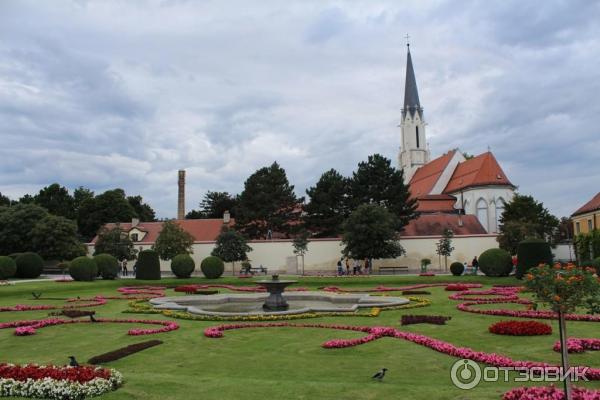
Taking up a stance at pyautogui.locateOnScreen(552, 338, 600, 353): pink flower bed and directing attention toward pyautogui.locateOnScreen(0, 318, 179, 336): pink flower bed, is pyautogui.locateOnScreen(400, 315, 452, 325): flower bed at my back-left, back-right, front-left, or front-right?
front-right

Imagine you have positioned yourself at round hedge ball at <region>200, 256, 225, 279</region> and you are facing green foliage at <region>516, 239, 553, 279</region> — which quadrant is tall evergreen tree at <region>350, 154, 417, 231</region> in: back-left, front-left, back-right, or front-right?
front-left

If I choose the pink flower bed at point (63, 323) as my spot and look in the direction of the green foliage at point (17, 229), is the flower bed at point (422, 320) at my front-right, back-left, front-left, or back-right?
back-right

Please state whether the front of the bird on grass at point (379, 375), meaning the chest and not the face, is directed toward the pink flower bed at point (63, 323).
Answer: no

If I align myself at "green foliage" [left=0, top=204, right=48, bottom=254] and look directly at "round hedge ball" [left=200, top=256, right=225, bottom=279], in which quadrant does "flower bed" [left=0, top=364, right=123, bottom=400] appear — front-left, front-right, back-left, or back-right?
front-right

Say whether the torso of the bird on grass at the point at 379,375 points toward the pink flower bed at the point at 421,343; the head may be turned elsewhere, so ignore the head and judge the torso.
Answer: no

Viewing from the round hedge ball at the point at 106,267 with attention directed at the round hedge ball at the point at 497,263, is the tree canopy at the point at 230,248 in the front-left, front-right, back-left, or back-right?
front-left

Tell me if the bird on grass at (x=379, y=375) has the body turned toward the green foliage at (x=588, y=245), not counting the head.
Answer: no
